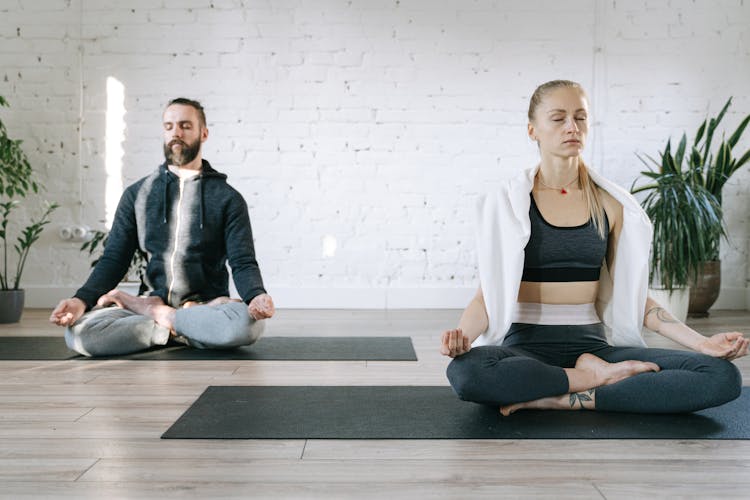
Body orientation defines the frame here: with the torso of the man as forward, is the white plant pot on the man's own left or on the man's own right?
on the man's own left

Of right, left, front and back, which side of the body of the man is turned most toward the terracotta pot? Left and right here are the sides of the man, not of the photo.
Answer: left

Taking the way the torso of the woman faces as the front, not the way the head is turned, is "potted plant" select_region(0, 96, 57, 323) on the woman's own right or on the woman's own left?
on the woman's own right

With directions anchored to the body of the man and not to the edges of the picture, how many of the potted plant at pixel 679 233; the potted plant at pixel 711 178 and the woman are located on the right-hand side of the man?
0

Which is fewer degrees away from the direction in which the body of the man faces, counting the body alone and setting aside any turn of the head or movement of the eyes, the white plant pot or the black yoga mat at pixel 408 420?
the black yoga mat

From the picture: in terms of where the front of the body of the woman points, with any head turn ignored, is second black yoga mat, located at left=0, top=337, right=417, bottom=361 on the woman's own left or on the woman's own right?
on the woman's own right

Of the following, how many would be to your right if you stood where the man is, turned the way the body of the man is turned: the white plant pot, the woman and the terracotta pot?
0

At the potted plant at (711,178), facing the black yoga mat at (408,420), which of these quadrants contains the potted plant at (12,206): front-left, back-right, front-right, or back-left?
front-right

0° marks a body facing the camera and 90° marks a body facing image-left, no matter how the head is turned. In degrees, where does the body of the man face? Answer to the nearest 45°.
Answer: approximately 0°

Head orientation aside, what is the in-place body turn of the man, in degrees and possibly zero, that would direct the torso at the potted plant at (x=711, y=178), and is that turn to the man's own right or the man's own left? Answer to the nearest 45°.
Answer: approximately 90° to the man's own left

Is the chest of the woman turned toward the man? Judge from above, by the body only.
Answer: no

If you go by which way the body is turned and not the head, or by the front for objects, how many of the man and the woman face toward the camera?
2

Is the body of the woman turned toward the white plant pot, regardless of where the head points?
no

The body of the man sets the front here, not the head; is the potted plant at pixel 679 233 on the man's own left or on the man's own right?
on the man's own left
